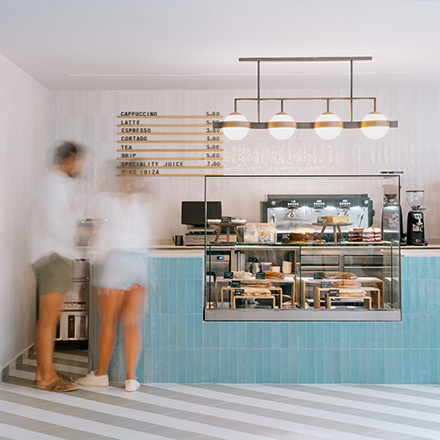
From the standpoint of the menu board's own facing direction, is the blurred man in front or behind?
in front

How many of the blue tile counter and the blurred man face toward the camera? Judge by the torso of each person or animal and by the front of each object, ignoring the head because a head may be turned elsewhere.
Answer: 1

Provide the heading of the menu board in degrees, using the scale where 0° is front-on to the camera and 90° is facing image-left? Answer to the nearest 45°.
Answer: approximately 0°

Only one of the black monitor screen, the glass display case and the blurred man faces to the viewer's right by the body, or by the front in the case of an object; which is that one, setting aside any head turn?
the blurred man

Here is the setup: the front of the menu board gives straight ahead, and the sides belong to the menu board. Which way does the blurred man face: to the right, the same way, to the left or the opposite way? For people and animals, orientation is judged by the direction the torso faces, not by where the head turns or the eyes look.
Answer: to the left
